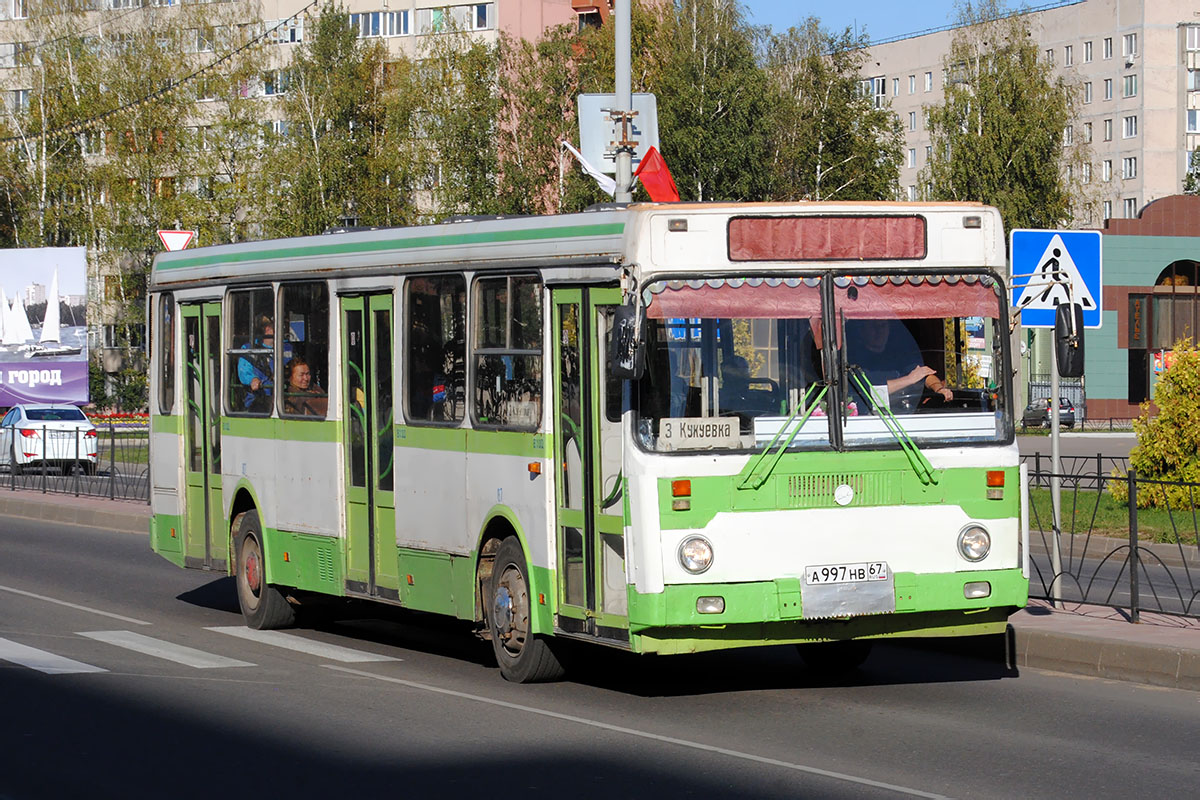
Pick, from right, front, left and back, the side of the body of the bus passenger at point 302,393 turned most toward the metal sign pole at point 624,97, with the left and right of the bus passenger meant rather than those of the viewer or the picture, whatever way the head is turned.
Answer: left

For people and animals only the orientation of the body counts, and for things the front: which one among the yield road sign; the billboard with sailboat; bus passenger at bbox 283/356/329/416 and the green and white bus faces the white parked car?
the billboard with sailboat

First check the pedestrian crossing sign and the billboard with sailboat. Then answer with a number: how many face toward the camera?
2

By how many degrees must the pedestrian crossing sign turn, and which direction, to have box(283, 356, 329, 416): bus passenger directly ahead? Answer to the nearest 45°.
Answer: approximately 90° to its right

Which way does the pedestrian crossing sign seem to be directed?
toward the camera

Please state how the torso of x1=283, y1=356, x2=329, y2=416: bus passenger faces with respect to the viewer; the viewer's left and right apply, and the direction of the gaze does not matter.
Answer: facing the viewer and to the right of the viewer

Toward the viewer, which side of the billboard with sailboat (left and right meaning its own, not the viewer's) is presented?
front
